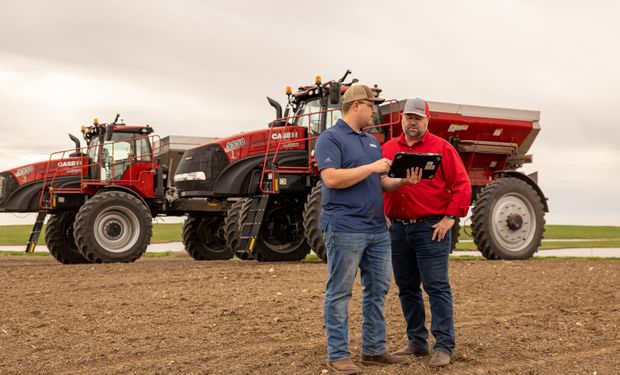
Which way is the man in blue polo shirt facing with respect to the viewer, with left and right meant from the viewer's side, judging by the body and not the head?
facing the viewer and to the right of the viewer

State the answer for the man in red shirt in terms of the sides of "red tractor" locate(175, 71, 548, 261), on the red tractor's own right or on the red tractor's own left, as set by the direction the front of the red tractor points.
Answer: on the red tractor's own left

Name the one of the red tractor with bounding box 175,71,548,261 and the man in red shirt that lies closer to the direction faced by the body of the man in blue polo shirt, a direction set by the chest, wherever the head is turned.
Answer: the man in red shirt

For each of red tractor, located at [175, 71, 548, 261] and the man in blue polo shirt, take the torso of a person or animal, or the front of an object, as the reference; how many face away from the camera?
0

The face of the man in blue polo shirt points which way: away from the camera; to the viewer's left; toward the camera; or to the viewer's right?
to the viewer's right

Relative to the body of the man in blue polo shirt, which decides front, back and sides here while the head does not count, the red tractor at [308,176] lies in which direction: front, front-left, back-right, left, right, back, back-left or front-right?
back-left

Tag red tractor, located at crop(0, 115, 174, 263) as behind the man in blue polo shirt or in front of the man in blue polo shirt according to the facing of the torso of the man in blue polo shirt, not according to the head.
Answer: behind
